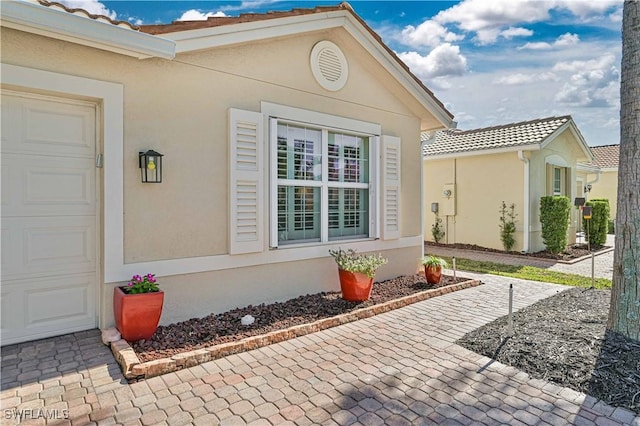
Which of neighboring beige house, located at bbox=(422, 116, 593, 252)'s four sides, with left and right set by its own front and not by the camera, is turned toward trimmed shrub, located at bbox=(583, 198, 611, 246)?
front

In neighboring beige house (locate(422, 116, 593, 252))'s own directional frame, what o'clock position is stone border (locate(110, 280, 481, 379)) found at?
The stone border is roughly at 2 o'clock from the neighboring beige house.

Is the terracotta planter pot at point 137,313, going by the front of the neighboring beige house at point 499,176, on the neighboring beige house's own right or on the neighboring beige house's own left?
on the neighboring beige house's own right

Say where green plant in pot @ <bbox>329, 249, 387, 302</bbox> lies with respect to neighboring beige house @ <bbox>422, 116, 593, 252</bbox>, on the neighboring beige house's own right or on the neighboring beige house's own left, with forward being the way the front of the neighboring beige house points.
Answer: on the neighboring beige house's own right

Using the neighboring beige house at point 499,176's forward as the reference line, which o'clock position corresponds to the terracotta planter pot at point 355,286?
The terracotta planter pot is roughly at 2 o'clock from the neighboring beige house.
